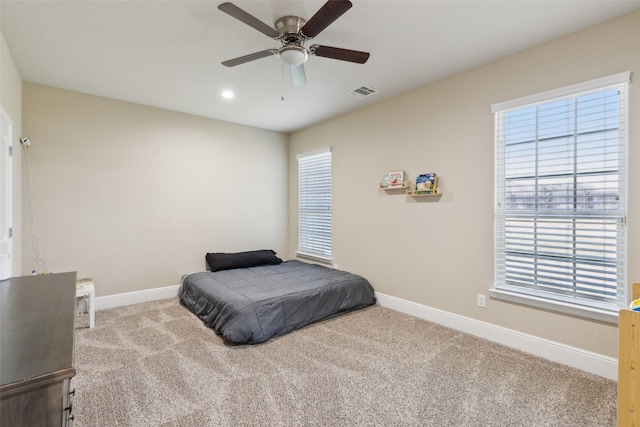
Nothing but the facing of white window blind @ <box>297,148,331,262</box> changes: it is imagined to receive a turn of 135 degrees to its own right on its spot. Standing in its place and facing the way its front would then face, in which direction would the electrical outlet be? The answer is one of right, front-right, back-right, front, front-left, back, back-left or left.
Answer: back-right

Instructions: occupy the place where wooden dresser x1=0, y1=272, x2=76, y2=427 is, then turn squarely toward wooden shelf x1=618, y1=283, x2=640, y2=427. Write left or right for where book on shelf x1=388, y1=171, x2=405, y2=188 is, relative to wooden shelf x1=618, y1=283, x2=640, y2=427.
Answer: left

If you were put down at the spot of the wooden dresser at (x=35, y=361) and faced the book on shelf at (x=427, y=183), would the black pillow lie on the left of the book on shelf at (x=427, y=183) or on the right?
left

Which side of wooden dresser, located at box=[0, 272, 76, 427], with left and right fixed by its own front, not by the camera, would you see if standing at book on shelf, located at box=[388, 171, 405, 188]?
front

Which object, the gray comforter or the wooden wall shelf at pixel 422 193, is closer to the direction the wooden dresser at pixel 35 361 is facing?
the wooden wall shelf

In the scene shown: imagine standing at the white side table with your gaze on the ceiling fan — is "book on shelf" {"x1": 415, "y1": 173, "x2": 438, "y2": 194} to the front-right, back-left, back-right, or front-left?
front-left

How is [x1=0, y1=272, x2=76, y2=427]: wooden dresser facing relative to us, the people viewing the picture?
facing to the right of the viewer

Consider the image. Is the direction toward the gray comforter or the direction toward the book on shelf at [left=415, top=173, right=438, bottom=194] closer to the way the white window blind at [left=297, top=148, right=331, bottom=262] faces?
the gray comforter

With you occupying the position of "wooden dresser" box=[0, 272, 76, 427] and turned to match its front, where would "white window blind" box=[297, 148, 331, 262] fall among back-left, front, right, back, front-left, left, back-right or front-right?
front-left

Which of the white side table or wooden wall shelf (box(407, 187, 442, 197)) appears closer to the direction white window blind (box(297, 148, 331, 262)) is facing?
the white side table

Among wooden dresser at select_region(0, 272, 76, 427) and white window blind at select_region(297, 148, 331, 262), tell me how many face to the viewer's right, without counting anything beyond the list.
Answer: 1

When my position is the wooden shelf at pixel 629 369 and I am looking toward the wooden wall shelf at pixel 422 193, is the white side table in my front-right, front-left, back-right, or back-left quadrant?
front-left

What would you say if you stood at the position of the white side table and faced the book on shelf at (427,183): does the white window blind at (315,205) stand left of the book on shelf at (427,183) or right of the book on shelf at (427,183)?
left
